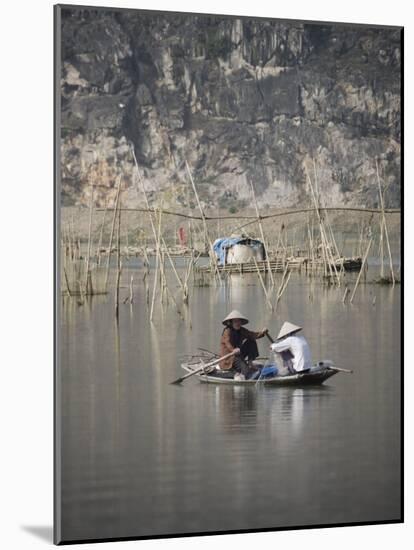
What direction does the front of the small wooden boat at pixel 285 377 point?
to the viewer's right

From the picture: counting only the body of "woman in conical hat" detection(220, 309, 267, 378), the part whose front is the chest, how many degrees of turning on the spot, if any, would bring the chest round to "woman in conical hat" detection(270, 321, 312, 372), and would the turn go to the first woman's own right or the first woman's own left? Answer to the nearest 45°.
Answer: approximately 45° to the first woman's own left

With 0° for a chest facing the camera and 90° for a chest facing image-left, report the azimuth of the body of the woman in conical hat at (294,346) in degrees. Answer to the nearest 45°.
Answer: approximately 90°

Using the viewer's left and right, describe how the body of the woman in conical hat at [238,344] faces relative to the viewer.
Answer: facing the viewer and to the right of the viewer
